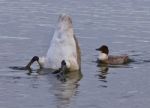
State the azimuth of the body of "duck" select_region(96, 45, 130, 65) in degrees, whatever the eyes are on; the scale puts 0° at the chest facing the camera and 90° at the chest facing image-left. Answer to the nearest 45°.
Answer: approximately 90°
